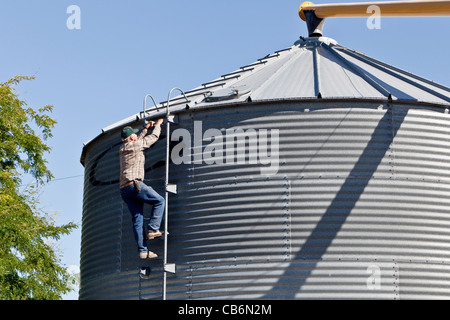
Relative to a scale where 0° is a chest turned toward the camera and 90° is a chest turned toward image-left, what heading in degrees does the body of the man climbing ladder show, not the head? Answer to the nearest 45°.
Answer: approximately 225°

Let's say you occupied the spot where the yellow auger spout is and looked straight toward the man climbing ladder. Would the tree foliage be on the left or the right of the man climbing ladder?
right

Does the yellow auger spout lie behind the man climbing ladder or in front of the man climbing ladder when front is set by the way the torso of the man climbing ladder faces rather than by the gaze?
in front

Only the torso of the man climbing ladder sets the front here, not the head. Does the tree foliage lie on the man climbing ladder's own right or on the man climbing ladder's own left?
on the man climbing ladder's own left

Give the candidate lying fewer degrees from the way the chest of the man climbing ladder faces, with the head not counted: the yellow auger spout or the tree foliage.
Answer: the yellow auger spout

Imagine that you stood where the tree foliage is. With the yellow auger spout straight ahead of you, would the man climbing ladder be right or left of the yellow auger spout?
right
